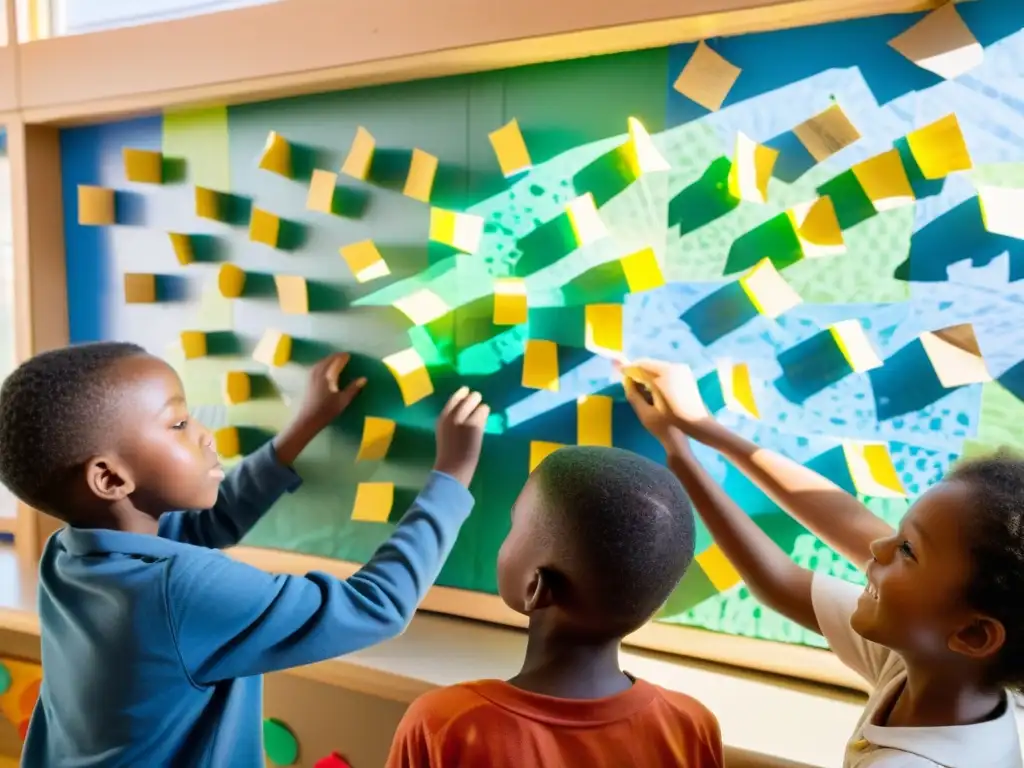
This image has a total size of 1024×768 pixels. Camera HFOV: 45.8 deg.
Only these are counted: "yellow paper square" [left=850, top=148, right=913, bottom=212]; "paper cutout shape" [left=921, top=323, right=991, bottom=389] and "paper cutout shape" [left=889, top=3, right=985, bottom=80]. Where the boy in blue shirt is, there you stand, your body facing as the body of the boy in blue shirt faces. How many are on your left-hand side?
0

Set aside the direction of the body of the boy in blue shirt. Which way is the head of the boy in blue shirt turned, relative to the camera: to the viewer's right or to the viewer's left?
to the viewer's right

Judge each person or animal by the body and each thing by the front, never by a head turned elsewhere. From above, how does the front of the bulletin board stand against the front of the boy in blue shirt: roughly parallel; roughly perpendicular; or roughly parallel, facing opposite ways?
roughly parallel, facing opposite ways

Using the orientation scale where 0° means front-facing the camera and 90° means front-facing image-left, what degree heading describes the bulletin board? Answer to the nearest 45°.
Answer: approximately 45°

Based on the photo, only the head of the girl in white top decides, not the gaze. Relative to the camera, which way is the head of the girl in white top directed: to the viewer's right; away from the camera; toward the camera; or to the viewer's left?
to the viewer's left

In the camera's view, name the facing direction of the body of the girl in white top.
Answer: to the viewer's left

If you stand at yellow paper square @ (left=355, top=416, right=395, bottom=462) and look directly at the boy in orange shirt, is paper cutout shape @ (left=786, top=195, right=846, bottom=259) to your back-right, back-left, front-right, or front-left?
front-left

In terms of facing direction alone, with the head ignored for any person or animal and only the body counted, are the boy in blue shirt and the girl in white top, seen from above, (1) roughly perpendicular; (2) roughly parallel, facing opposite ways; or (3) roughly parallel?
roughly perpendicular

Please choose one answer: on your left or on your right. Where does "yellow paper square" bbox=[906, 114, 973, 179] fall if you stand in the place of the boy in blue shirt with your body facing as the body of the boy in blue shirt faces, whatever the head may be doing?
on your right

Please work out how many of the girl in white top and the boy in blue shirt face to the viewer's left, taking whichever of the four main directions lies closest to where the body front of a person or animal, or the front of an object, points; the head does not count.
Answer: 1
